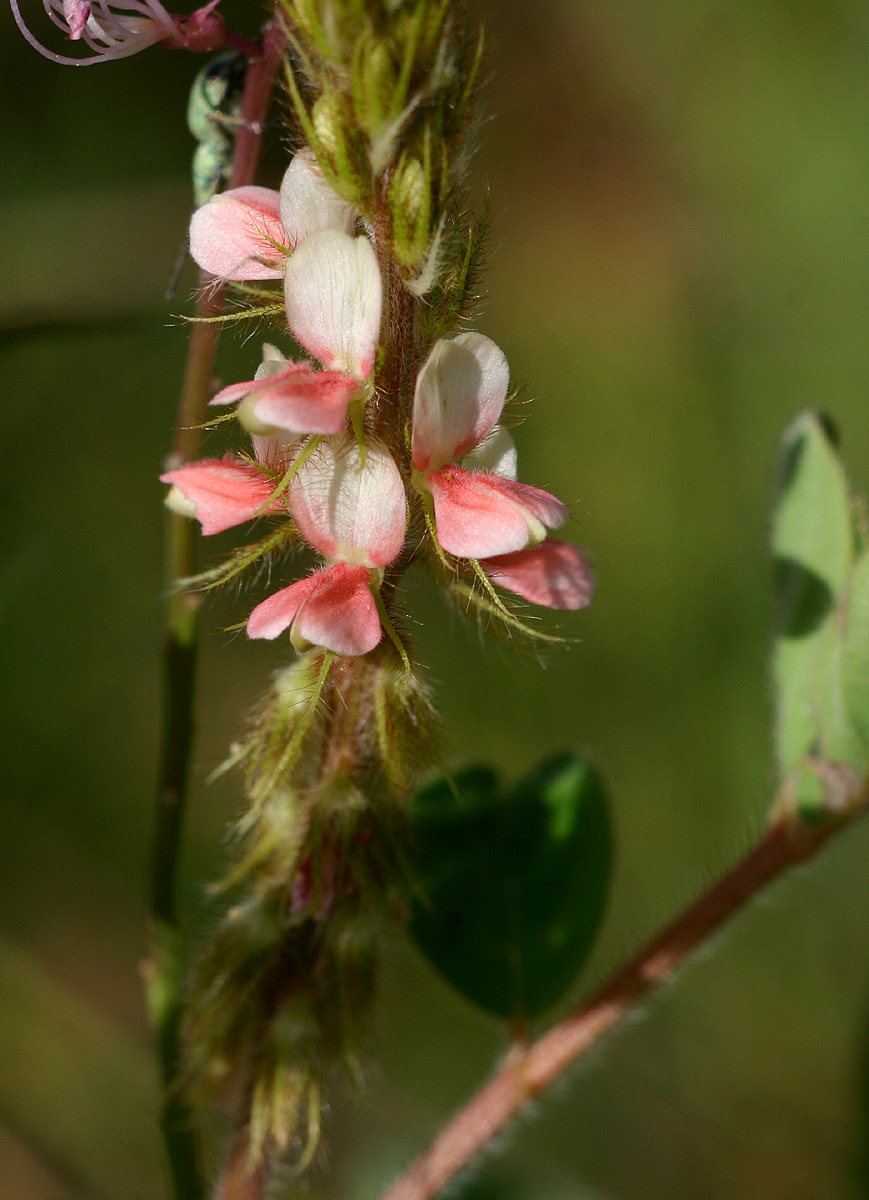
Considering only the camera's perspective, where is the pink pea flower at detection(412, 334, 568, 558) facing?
facing the viewer and to the right of the viewer

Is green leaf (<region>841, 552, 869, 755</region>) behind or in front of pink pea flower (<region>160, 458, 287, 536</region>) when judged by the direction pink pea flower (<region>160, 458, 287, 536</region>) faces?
behind

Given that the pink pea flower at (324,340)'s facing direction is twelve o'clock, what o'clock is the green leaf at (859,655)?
The green leaf is roughly at 7 o'clock from the pink pea flower.

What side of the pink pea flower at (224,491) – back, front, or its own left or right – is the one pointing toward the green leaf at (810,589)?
back

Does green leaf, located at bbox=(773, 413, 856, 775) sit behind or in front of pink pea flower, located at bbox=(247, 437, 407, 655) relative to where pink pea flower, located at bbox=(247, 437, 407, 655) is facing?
behind

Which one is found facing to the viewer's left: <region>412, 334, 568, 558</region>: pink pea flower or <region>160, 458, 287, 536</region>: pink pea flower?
<region>160, 458, 287, 536</region>: pink pea flower

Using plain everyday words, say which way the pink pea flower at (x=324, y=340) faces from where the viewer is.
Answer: facing the viewer and to the left of the viewer

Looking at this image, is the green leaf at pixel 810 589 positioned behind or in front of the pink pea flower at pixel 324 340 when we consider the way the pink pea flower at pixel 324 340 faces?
behind

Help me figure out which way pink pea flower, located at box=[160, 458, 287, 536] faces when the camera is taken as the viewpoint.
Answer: facing to the left of the viewer

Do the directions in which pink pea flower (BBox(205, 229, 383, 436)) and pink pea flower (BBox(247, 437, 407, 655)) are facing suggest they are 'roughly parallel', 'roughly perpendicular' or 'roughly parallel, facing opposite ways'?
roughly parallel

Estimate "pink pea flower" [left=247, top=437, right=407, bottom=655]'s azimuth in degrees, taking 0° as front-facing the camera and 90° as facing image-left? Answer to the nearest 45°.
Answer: approximately 45°

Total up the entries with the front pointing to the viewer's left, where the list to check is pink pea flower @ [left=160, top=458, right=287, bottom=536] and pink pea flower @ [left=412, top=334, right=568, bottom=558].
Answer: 1
